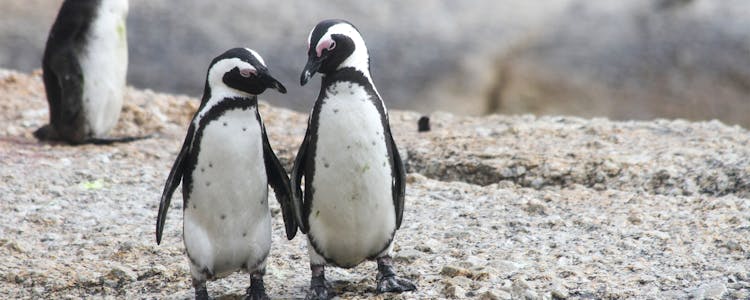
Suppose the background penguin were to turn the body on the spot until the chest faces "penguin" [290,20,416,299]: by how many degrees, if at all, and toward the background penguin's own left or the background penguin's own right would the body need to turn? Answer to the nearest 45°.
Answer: approximately 90° to the background penguin's own right

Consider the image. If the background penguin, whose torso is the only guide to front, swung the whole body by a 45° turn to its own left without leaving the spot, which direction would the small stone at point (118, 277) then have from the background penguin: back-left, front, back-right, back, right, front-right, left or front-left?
back-right

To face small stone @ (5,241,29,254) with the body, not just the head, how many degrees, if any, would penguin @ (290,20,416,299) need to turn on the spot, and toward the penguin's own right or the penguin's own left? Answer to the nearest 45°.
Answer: approximately 135° to the penguin's own right

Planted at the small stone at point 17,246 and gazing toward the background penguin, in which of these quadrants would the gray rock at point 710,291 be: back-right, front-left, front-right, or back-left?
back-right

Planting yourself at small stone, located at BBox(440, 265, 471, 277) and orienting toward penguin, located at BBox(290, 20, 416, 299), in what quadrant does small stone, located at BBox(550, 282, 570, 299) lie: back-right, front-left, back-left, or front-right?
back-left

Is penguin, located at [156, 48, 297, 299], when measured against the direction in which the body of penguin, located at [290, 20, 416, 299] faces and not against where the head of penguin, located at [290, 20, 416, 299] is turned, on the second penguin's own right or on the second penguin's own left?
on the second penguin's own right

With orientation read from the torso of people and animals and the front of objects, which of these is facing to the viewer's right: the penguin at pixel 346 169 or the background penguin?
the background penguin

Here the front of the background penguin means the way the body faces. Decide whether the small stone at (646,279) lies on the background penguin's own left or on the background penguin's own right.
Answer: on the background penguin's own right

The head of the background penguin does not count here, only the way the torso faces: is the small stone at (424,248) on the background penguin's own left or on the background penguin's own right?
on the background penguin's own right

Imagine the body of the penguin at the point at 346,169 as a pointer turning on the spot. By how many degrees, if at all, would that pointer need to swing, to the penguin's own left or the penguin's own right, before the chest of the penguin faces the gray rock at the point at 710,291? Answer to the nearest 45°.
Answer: approximately 90° to the penguin's own left

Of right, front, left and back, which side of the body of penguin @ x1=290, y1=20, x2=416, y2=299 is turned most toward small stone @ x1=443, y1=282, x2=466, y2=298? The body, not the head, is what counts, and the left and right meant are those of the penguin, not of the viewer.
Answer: left

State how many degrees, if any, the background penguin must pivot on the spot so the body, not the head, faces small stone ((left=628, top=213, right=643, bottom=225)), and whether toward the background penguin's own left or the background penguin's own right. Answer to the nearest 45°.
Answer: approximately 45° to the background penguin's own right

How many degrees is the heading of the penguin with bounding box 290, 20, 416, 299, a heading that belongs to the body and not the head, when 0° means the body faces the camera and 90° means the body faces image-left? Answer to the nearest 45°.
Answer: approximately 0°

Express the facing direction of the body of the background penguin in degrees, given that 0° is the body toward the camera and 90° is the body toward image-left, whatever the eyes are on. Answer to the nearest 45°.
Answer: approximately 270°
